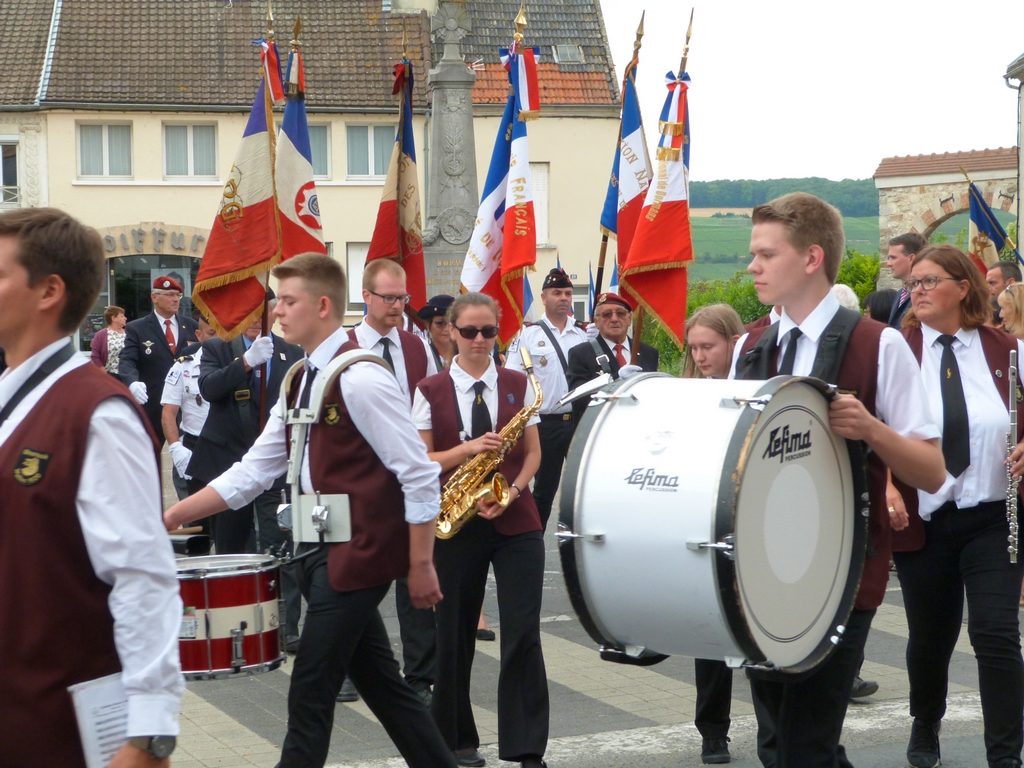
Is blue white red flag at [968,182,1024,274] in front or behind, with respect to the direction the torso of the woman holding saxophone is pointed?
behind

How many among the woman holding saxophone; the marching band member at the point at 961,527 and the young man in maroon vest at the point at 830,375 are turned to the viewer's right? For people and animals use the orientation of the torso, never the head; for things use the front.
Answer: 0

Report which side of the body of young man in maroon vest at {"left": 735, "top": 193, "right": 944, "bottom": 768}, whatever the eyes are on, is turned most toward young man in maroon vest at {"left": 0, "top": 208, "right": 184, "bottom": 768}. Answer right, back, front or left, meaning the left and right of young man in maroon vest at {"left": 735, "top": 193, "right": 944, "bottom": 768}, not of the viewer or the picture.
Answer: front

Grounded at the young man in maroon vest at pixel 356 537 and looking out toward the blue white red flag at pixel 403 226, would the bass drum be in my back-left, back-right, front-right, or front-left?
back-right

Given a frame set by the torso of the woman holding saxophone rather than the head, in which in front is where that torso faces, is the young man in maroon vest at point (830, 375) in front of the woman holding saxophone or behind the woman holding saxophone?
in front

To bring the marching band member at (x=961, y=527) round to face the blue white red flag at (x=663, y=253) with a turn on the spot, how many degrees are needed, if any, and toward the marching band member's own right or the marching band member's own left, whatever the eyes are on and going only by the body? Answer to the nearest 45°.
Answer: approximately 90° to the marching band member's own right

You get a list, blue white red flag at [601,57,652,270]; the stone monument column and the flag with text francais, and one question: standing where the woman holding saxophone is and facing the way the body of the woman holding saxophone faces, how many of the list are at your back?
3

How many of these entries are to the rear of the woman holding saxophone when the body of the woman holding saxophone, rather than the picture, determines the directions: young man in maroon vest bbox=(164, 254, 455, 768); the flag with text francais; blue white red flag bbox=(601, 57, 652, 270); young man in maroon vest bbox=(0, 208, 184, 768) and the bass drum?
2

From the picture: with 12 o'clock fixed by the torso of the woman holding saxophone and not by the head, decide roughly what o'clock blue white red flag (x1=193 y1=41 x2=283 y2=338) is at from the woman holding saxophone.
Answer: The blue white red flag is roughly at 5 o'clock from the woman holding saxophone.

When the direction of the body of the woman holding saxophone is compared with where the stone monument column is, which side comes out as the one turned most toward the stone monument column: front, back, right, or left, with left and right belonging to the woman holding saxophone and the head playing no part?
back

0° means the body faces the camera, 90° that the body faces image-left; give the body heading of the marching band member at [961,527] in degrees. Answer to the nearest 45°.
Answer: approximately 45°

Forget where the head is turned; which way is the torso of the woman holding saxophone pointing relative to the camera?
toward the camera

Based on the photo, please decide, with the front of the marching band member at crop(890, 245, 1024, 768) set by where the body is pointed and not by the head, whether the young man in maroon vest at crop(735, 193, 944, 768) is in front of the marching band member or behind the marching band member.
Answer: in front
